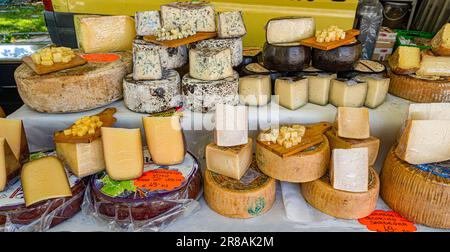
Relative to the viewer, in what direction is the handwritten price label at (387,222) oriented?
toward the camera

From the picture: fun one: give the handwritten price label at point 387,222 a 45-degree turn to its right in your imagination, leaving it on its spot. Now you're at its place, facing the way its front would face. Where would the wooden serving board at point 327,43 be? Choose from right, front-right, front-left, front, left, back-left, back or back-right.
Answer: right

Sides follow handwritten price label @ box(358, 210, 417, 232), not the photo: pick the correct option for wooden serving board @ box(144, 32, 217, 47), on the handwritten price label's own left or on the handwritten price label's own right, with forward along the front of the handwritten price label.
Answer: on the handwritten price label's own right

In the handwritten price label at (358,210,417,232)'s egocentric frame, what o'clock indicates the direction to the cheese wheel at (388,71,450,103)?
The cheese wheel is roughly at 6 o'clock from the handwritten price label.

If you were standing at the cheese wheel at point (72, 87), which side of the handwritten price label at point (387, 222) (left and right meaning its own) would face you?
right

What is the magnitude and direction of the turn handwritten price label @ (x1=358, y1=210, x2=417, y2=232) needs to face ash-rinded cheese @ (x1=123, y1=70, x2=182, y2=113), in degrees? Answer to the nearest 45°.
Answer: approximately 90° to its right

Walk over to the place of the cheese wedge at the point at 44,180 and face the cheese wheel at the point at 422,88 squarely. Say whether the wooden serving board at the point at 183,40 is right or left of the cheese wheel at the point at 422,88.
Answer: left

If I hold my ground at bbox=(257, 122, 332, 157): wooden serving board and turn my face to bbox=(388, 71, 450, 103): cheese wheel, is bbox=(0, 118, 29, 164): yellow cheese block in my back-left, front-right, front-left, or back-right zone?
back-left

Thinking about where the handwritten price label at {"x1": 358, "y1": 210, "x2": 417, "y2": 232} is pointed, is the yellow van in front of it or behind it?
behind

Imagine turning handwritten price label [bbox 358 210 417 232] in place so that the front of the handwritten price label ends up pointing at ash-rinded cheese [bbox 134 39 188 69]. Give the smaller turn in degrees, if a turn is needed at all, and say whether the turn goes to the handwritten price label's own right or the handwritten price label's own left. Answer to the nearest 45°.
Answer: approximately 90° to the handwritten price label's own right
